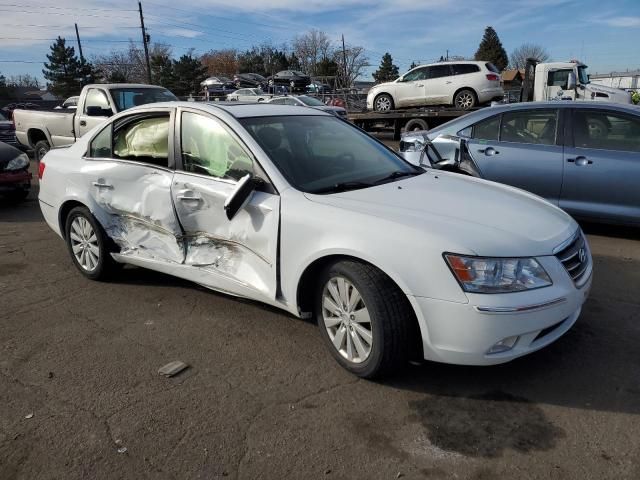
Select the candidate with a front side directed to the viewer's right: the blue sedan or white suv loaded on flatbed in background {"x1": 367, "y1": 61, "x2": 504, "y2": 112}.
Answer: the blue sedan

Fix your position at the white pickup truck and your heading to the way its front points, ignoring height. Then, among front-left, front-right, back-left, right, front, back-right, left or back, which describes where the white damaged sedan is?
front-right

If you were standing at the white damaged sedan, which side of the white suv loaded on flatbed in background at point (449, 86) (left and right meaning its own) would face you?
left

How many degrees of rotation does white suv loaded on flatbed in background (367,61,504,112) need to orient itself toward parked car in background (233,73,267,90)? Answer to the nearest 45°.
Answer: approximately 45° to its right

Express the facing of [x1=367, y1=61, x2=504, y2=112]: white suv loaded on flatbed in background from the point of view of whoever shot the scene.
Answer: facing to the left of the viewer

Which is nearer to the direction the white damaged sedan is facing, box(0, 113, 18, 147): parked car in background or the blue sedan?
the blue sedan

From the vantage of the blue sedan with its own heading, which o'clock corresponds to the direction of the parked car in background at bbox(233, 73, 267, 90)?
The parked car in background is roughly at 8 o'clock from the blue sedan.

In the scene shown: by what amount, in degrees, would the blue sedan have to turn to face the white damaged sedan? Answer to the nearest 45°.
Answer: approximately 135° to its right

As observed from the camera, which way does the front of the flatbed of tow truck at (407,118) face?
facing to the right of the viewer

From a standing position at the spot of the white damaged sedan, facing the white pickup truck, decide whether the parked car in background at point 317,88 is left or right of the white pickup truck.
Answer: right

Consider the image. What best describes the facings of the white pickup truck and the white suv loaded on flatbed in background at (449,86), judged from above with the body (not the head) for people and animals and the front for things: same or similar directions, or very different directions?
very different directions

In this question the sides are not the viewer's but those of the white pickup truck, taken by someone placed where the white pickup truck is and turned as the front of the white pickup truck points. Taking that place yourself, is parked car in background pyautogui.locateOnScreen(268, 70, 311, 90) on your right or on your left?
on your left

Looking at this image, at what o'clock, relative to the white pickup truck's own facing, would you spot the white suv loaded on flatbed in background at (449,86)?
The white suv loaded on flatbed in background is roughly at 10 o'clock from the white pickup truck.
